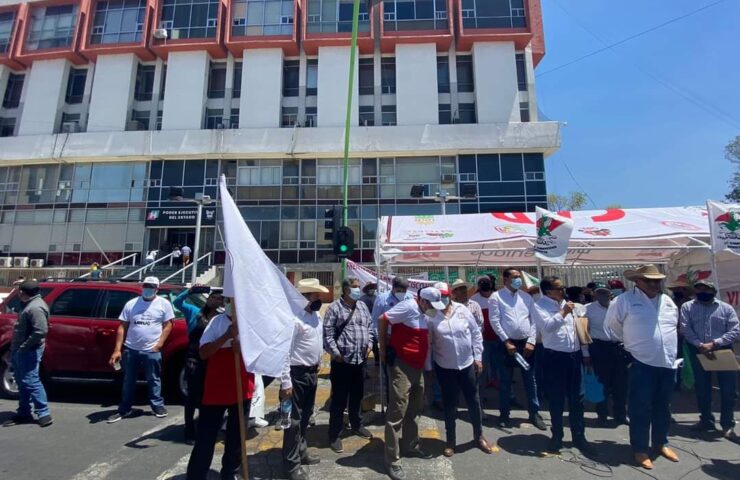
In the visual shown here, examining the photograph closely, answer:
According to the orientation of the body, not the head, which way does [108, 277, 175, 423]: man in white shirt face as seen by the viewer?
toward the camera

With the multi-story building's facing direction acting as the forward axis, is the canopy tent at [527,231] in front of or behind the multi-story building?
in front

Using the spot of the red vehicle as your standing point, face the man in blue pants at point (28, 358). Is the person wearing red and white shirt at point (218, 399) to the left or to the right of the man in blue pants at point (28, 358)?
left

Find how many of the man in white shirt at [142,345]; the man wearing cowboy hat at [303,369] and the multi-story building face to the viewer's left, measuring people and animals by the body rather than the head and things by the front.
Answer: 0

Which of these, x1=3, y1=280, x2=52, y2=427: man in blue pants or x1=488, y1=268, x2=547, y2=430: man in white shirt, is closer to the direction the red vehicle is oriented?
the man in blue pants

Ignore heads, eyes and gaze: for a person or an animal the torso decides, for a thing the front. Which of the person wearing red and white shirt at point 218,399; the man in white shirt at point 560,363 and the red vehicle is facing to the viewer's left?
the red vehicle

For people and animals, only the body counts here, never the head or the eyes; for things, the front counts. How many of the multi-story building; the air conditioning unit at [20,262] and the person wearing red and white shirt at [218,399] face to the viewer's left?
0

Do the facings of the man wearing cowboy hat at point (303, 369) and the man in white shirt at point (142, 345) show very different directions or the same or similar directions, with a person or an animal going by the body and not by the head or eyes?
same or similar directions

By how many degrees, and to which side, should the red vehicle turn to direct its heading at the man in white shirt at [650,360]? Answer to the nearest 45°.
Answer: approximately 135° to its left

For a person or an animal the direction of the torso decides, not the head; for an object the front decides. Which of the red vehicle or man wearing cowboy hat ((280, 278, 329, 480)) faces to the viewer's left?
the red vehicle

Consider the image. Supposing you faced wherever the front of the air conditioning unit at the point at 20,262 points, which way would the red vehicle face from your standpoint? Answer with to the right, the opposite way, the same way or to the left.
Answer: to the right

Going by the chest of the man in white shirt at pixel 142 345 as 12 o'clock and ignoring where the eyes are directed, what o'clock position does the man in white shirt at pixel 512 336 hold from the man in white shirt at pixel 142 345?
the man in white shirt at pixel 512 336 is roughly at 10 o'clock from the man in white shirt at pixel 142 345.

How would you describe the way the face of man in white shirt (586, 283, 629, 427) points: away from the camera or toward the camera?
toward the camera

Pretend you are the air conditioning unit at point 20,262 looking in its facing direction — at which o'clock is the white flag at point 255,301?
The white flag is roughly at 12 o'clock from the air conditioning unit.

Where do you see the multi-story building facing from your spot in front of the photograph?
facing the viewer
